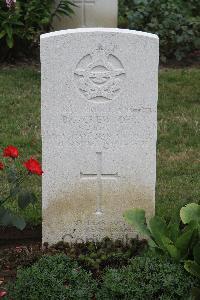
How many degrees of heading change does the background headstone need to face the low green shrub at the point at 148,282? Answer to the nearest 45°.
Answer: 0° — it already faces it

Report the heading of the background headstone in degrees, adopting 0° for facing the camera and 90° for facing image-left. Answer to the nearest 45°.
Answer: approximately 0°

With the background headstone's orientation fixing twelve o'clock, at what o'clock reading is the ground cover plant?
The ground cover plant is roughly at 12 o'clock from the background headstone.

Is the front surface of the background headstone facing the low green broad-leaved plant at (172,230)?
yes

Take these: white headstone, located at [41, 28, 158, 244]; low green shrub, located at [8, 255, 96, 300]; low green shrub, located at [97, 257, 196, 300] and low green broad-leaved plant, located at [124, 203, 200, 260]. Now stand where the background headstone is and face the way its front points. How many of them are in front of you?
4

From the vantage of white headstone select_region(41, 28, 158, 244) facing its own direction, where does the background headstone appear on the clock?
The background headstone is roughly at 6 o'clock from the white headstone.

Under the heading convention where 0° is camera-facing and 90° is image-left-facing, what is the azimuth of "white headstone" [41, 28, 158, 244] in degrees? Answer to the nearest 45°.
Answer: approximately 0°

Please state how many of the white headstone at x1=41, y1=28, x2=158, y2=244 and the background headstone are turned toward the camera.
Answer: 2

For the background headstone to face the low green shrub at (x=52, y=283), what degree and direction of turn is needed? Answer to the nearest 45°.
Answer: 0° — it already faces it
